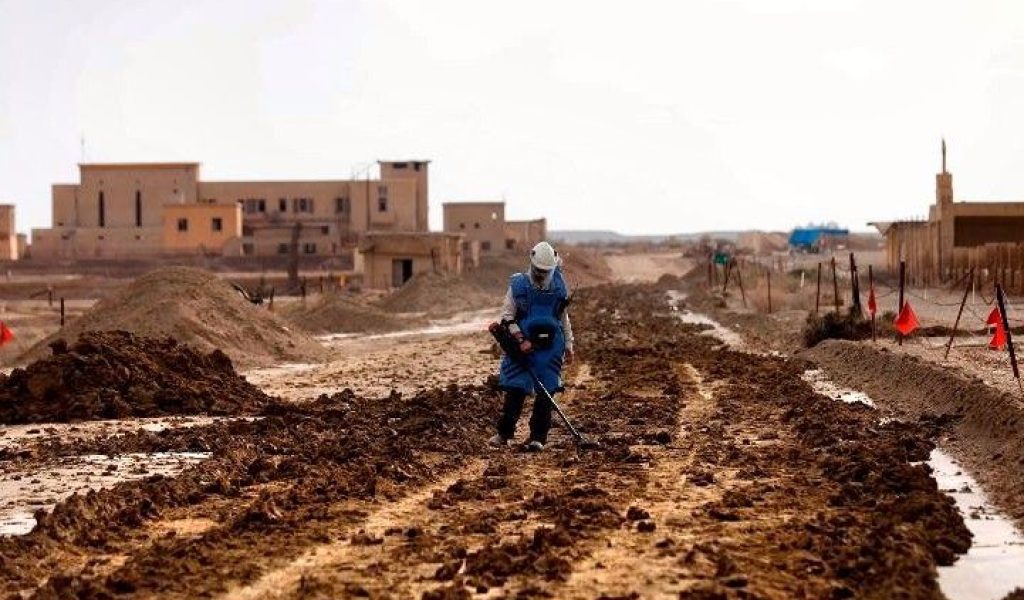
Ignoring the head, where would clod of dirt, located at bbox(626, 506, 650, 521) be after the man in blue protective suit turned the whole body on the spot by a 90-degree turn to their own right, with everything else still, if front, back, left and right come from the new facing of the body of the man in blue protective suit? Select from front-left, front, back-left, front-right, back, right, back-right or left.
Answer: left

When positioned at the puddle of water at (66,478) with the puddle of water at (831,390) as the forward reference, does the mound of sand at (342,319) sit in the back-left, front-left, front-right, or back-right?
front-left

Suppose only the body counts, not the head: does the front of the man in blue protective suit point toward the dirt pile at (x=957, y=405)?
no

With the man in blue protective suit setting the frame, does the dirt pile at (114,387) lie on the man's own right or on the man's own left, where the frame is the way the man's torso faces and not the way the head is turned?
on the man's own right

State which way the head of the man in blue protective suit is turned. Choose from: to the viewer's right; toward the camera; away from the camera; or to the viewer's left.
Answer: toward the camera

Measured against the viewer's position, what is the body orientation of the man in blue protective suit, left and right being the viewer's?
facing the viewer

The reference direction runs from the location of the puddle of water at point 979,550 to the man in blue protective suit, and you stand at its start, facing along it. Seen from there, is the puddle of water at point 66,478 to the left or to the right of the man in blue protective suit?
left

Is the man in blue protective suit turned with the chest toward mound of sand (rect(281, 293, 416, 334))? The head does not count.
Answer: no

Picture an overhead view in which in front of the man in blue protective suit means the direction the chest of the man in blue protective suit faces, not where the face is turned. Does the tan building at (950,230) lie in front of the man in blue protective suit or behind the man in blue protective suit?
behind

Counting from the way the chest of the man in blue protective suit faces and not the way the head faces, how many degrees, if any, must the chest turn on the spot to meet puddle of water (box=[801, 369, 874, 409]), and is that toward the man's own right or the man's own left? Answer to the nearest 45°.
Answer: approximately 135° to the man's own left

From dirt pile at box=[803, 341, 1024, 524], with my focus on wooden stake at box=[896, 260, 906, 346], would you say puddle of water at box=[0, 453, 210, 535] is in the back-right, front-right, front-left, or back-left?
back-left

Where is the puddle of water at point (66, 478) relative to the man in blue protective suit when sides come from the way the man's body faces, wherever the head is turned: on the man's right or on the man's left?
on the man's right

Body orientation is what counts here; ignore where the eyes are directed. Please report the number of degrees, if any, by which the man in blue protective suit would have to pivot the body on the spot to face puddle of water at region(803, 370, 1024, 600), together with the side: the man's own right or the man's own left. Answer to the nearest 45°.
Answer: approximately 45° to the man's own left

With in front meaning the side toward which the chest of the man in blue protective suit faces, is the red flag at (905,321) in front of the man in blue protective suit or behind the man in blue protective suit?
behind
